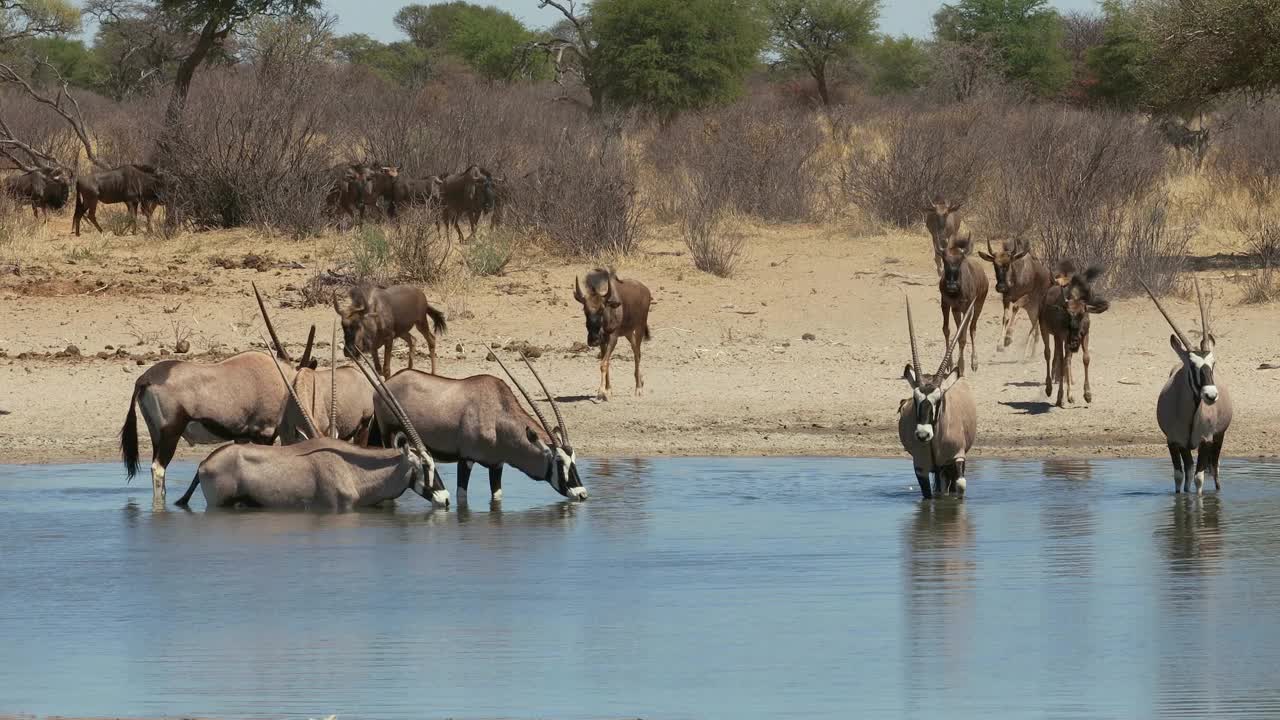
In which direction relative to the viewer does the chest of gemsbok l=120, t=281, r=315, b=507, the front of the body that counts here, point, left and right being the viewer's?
facing to the right of the viewer

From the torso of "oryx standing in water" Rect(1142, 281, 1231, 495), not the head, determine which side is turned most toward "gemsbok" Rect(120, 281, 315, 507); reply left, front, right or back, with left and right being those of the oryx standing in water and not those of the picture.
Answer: right

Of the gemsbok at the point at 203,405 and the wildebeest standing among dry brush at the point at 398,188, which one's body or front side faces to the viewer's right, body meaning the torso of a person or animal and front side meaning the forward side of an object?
the gemsbok

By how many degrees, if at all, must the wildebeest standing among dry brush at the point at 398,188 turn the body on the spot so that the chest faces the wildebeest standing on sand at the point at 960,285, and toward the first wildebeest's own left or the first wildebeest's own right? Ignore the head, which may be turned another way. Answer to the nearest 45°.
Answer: approximately 135° to the first wildebeest's own left

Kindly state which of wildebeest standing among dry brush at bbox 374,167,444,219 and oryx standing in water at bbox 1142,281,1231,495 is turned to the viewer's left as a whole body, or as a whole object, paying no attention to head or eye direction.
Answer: the wildebeest standing among dry brush

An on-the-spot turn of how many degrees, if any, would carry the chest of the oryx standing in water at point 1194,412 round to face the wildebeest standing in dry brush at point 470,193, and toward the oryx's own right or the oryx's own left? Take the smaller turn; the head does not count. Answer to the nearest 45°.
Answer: approximately 135° to the oryx's own right

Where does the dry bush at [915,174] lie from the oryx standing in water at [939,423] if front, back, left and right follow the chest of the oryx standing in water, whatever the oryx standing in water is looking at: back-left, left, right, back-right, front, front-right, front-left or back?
back

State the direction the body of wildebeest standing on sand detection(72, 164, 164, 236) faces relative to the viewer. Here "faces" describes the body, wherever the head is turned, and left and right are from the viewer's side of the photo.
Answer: facing to the right of the viewer

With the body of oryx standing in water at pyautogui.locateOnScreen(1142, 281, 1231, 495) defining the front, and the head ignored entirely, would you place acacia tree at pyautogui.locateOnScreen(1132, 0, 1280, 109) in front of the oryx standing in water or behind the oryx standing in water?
behind

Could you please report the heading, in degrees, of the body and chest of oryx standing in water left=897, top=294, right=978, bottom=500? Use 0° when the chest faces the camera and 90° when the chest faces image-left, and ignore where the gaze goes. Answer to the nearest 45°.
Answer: approximately 0°

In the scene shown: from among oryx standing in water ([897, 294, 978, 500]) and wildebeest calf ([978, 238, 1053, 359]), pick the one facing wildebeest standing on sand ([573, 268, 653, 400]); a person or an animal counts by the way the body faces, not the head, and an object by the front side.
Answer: the wildebeest calf
